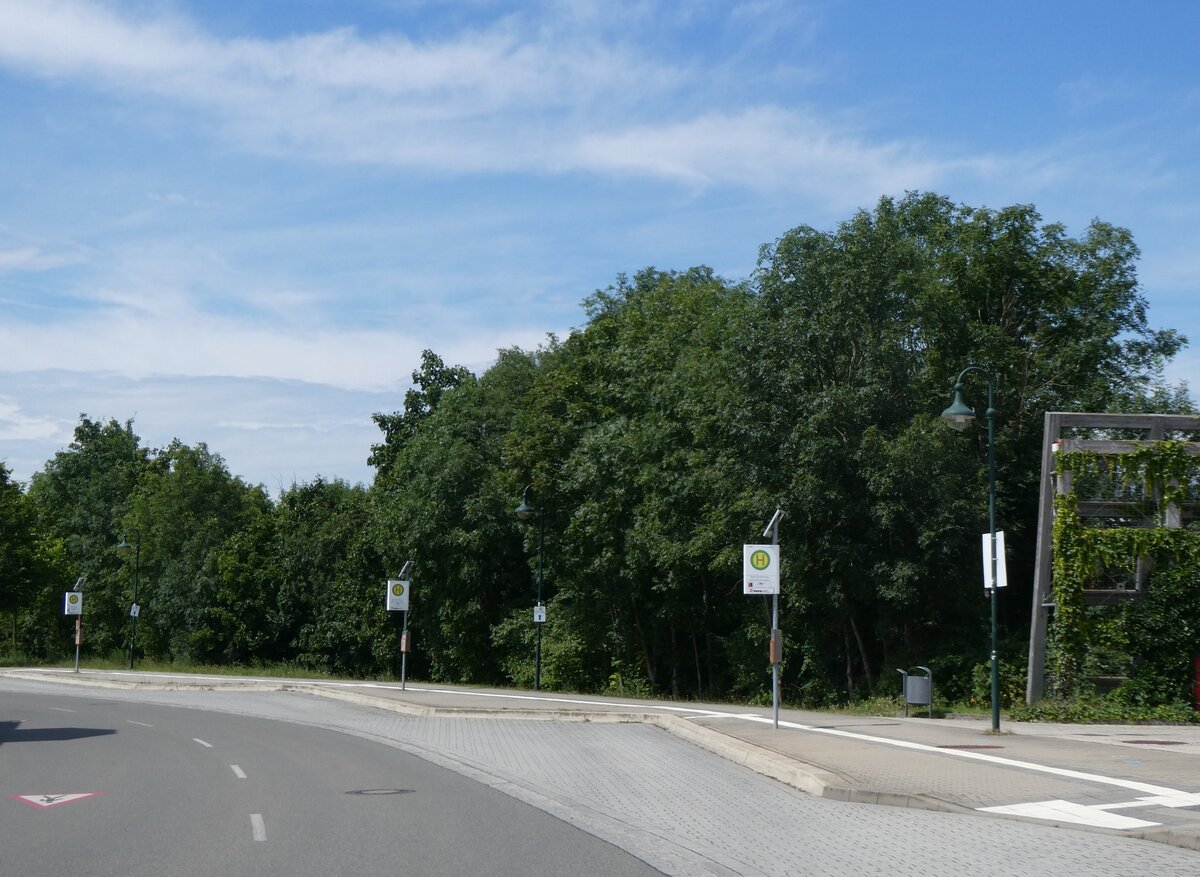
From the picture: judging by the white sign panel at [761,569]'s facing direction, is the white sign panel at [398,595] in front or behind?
behind

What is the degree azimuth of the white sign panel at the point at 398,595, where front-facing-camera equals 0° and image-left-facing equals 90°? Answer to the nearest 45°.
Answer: approximately 0°

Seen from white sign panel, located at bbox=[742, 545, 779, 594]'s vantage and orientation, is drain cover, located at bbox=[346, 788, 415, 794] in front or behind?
in front

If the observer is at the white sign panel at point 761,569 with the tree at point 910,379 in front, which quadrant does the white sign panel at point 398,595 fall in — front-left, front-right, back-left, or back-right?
front-left

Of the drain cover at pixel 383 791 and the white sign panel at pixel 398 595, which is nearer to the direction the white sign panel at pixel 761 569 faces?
the drain cover

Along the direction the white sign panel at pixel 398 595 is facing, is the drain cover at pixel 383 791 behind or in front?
in front

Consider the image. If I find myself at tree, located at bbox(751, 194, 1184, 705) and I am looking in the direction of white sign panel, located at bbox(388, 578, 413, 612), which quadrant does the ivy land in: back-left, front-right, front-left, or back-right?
back-left

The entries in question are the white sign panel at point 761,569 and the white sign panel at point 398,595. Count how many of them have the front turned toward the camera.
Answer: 2

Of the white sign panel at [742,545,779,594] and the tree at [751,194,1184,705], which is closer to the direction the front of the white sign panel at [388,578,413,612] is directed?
the white sign panel

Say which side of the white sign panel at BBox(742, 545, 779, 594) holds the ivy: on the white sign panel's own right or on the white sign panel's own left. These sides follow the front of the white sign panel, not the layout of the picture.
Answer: on the white sign panel's own left

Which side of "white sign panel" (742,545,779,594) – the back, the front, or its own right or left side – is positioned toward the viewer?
front

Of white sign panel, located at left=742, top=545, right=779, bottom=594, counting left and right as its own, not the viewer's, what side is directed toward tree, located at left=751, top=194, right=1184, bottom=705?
back

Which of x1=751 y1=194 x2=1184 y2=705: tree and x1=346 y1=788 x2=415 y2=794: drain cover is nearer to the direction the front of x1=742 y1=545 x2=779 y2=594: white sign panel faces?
the drain cover

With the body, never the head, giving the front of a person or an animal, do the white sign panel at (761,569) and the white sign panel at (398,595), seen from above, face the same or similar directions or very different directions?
same or similar directions

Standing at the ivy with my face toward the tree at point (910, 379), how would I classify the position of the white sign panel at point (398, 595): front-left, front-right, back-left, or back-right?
front-left

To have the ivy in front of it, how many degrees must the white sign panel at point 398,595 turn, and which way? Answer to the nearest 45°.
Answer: approximately 45° to its left

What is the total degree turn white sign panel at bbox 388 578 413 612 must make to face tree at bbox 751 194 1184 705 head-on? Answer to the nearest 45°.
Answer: approximately 90° to its left
